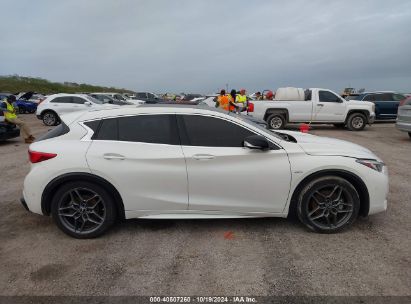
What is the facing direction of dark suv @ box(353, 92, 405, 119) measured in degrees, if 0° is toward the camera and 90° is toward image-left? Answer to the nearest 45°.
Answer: approximately 90°

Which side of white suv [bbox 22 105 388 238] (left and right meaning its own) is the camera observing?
right

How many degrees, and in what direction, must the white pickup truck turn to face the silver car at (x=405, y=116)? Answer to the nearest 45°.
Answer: approximately 45° to its right

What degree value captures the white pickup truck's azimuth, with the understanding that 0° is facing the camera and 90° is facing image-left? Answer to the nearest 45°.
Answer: approximately 270°

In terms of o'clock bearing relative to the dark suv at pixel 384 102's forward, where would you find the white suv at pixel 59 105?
The white suv is roughly at 11 o'clock from the dark suv.

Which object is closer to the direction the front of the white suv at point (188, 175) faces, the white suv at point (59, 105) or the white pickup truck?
the white pickup truck

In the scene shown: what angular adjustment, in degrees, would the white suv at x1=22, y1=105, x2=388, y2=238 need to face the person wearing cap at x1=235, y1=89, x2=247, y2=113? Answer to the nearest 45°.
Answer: approximately 90° to its left

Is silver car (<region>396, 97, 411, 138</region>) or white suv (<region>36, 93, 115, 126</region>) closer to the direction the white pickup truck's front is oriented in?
the silver car

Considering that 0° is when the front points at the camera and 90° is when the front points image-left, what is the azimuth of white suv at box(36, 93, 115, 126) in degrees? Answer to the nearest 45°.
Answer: approximately 270°

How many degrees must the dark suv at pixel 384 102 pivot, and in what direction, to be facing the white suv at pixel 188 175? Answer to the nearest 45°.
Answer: approximately 90° to its left

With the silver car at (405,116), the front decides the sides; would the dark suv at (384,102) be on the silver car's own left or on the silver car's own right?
on the silver car's own left
